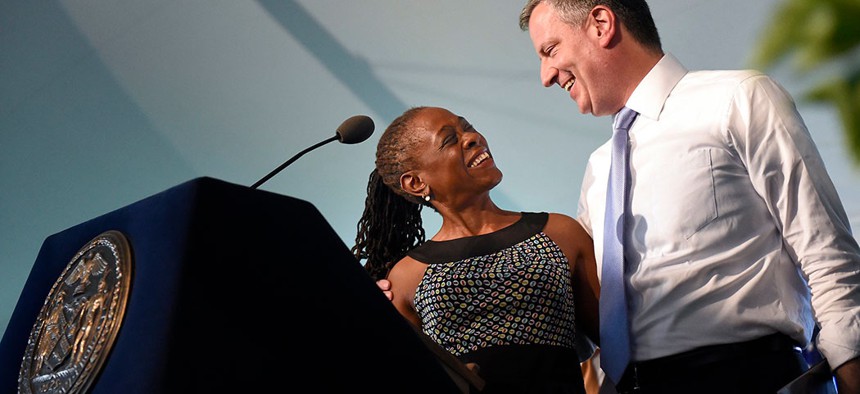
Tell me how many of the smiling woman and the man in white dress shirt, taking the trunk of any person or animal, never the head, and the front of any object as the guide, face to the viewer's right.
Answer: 0

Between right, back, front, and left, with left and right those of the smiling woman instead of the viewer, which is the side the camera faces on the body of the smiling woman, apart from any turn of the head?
front

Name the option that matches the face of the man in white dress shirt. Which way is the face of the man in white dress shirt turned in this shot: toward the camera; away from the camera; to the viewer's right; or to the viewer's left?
to the viewer's left

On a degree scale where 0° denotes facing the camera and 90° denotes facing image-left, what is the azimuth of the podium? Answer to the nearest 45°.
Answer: approximately 45°

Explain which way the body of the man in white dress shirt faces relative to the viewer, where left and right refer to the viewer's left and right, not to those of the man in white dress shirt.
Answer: facing the viewer and to the left of the viewer

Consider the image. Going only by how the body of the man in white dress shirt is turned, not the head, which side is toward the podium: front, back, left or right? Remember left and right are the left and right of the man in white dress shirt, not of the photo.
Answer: front

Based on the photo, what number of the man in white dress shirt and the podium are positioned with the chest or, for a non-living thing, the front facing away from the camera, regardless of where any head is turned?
0
